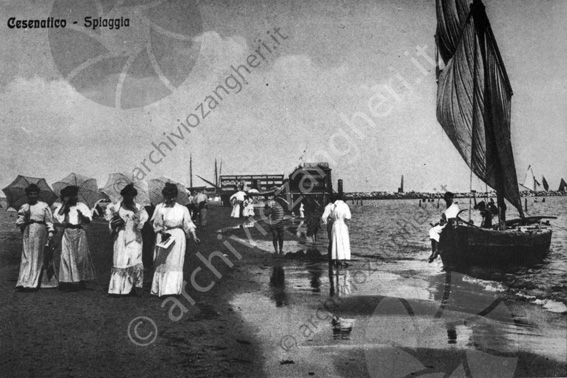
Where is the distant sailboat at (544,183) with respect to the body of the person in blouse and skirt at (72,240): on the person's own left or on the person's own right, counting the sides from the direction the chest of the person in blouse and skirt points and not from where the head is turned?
on the person's own left

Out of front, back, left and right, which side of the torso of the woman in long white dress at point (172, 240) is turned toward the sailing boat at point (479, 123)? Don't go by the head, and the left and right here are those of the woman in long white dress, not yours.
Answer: left

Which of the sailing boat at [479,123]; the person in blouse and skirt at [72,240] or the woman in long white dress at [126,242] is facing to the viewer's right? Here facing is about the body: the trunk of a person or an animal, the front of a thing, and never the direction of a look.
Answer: the sailing boat

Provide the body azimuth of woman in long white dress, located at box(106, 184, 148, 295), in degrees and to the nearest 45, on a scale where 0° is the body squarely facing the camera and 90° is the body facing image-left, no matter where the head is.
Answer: approximately 0°

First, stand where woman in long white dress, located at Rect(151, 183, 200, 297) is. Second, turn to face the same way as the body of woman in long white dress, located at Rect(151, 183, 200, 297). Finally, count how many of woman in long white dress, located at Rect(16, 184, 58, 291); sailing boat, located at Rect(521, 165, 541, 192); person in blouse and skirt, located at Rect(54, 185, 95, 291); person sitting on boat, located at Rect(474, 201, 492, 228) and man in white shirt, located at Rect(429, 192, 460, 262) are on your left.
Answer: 3

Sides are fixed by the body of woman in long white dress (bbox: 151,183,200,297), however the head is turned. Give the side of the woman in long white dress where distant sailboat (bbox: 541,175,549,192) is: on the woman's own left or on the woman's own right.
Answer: on the woman's own left

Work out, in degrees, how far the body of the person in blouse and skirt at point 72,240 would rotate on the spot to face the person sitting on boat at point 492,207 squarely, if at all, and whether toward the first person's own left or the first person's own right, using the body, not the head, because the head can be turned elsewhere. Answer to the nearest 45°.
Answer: approximately 90° to the first person's own left

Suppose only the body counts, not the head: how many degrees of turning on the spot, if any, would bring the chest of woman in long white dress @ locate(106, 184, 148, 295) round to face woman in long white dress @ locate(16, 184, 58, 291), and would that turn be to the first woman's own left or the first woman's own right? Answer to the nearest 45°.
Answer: approximately 135° to the first woman's own right
